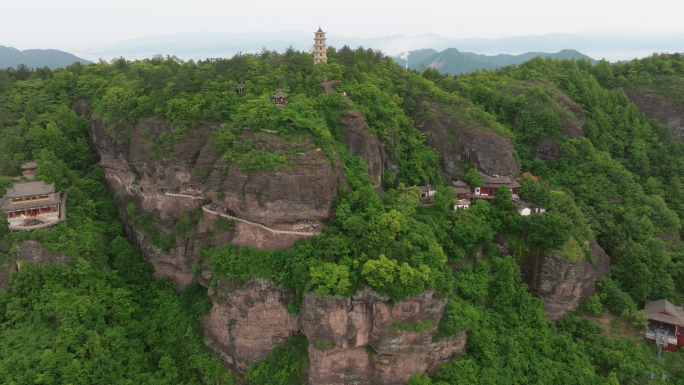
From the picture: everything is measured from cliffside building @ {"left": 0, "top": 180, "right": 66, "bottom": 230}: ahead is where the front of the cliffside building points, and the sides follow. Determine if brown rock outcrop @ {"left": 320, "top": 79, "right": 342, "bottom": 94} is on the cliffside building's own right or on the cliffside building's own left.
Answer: on the cliffside building's own left

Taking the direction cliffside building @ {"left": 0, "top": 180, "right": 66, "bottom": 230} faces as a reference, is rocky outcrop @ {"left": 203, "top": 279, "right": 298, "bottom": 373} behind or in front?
in front

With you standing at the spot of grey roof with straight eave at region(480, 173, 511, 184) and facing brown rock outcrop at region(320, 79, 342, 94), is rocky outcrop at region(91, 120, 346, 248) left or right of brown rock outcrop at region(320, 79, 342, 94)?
left

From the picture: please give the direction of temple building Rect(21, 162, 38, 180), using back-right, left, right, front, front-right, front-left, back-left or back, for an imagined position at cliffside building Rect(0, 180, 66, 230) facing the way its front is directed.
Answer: back

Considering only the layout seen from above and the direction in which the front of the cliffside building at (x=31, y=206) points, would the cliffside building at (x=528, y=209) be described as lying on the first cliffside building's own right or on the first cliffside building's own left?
on the first cliffside building's own left

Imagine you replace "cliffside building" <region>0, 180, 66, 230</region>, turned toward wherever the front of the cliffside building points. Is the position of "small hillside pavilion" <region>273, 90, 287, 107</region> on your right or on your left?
on your left

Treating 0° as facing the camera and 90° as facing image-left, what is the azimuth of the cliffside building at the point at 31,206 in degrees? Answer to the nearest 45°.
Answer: approximately 0°

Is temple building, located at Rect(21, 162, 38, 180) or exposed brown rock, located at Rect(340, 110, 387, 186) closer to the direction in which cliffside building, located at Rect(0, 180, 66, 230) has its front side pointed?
the exposed brown rock
